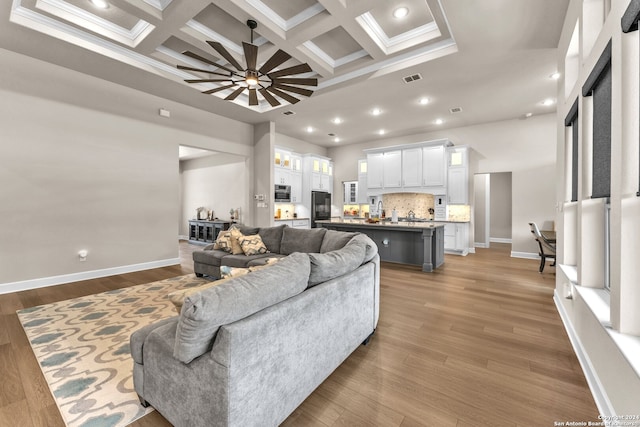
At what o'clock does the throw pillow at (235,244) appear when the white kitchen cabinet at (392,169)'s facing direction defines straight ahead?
The throw pillow is roughly at 1 o'clock from the white kitchen cabinet.

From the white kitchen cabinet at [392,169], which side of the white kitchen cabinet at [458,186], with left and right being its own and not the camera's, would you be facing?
right

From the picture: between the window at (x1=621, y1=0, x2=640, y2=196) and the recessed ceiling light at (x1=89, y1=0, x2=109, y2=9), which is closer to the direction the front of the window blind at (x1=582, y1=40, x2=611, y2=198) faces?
the recessed ceiling light

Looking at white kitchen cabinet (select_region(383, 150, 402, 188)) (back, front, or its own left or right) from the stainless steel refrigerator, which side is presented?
right

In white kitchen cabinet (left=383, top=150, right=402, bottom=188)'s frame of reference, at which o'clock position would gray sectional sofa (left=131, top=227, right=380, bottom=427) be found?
The gray sectional sofa is roughly at 12 o'clock from the white kitchen cabinet.
